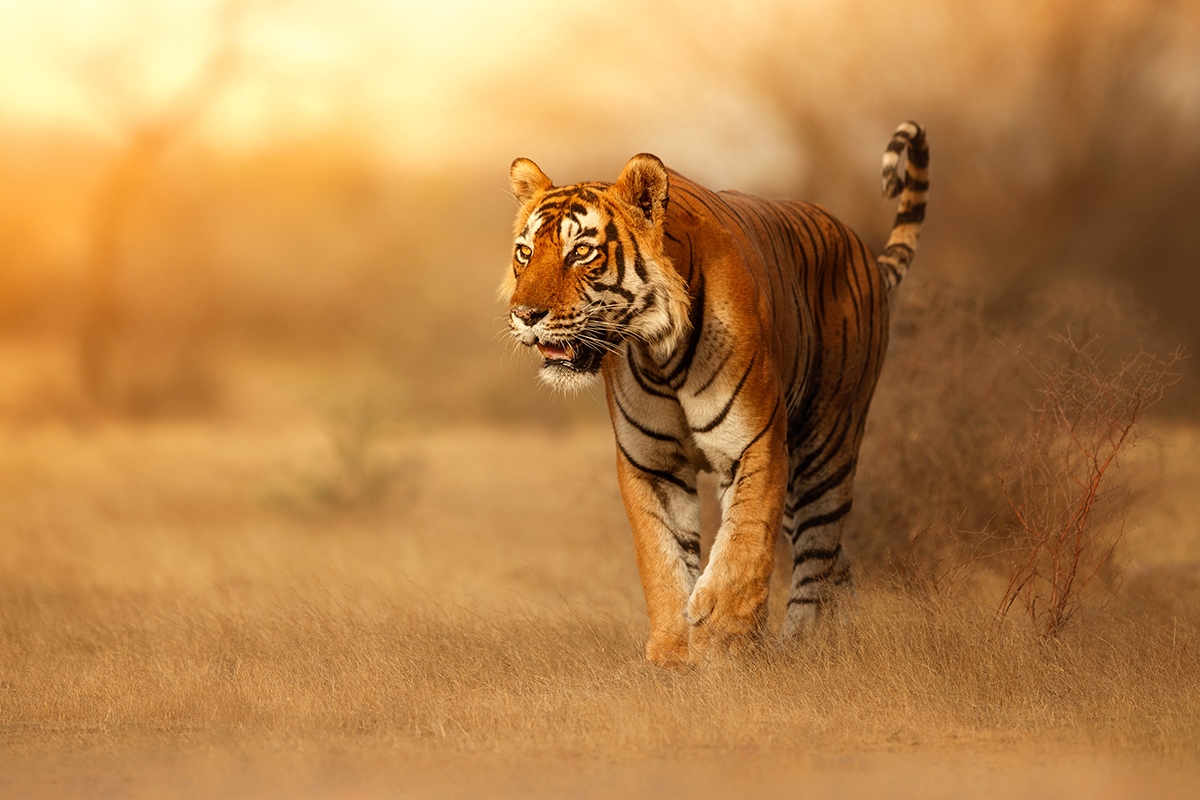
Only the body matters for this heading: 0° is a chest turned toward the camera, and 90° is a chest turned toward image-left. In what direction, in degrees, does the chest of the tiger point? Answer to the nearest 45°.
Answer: approximately 45°

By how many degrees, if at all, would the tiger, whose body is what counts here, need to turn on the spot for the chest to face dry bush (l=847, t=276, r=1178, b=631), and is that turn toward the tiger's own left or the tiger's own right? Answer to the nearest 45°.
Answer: approximately 180°

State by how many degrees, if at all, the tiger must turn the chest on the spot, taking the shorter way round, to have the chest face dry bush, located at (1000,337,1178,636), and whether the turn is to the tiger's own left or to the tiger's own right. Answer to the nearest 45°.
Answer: approximately 180°
